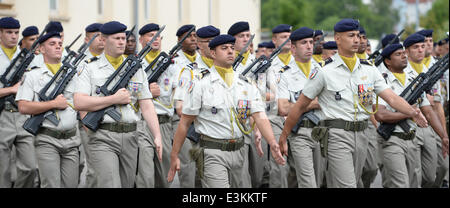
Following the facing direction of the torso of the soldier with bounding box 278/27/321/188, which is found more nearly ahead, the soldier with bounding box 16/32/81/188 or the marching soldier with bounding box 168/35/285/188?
the marching soldier

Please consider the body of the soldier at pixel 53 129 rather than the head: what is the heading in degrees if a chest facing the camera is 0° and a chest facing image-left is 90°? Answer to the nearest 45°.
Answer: approximately 315°

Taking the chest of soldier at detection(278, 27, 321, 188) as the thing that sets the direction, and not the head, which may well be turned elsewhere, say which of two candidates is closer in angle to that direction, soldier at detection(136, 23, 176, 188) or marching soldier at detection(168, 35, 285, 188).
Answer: the marching soldier

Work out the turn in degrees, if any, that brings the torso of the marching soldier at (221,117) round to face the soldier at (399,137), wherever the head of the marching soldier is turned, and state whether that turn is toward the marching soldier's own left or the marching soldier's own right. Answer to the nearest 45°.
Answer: approximately 90° to the marching soldier's own left

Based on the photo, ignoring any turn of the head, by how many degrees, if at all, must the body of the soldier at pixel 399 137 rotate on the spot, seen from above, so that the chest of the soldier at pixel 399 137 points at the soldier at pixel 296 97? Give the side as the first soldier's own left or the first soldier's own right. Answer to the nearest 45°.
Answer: approximately 135° to the first soldier's own right

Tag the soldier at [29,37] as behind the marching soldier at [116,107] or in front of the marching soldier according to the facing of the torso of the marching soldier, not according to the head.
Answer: behind

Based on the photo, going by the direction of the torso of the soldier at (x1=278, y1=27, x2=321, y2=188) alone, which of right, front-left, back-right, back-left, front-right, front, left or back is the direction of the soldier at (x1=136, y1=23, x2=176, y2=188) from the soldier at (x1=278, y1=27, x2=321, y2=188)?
back-right

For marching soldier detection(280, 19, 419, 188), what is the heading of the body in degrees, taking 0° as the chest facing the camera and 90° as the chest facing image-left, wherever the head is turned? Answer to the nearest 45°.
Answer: approximately 315°

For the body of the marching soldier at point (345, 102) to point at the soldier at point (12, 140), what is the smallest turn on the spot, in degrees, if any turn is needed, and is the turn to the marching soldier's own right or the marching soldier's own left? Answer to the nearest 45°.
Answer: approximately 135° to the marching soldier's own right
